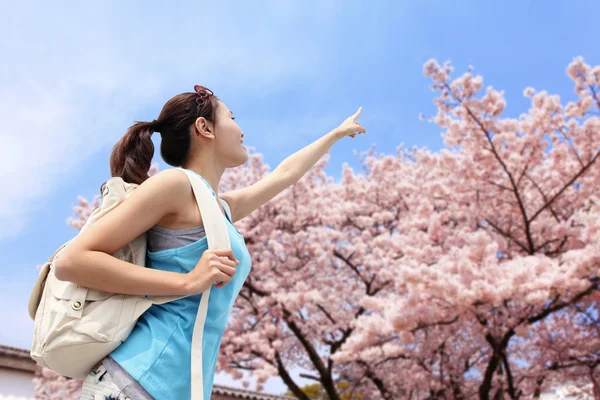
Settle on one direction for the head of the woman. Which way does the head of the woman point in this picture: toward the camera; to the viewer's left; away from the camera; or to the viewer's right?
to the viewer's right

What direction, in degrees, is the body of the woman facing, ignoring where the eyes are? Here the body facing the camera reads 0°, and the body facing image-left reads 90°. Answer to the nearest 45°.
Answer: approximately 270°

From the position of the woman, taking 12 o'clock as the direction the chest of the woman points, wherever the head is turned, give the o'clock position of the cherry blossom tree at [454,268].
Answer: The cherry blossom tree is roughly at 10 o'clock from the woman.
